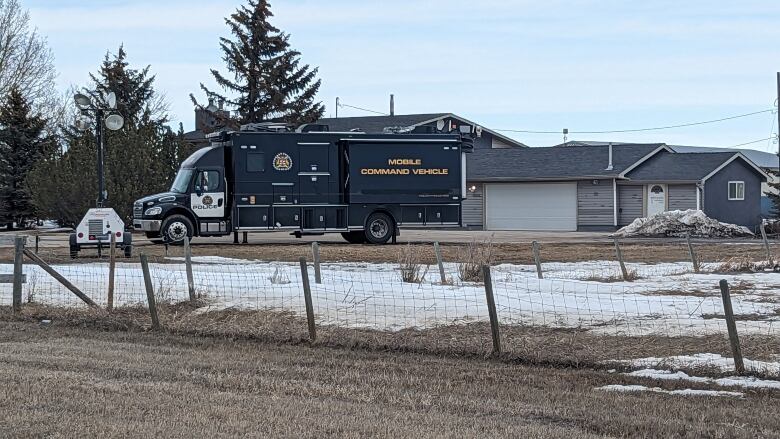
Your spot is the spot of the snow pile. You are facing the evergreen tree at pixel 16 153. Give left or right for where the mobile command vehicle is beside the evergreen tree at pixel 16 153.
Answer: left

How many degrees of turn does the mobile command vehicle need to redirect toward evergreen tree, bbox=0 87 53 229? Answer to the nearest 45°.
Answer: approximately 45° to its right

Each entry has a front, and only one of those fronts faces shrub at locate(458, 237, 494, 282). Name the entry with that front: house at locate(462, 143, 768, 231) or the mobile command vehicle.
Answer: the house

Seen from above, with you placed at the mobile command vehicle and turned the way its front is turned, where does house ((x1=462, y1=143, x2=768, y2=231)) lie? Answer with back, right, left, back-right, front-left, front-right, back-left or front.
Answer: back-right

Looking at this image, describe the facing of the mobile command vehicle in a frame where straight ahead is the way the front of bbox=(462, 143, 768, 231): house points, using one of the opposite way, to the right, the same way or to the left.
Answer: to the right

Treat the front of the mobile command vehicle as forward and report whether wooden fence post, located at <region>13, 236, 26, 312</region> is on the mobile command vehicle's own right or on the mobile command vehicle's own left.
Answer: on the mobile command vehicle's own left

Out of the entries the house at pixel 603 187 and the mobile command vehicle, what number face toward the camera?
1

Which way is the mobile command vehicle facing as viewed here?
to the viewer's left

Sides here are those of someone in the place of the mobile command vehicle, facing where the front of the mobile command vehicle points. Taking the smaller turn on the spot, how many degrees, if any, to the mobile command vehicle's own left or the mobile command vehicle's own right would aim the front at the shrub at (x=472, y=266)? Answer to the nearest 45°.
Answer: approximately 90° to the mobile command vehicle's own left

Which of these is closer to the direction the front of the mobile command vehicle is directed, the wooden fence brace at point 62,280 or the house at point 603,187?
the wooden fence brace

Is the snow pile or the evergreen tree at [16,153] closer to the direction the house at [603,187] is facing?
the snow pile

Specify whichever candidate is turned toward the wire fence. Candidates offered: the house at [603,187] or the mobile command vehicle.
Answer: the house
